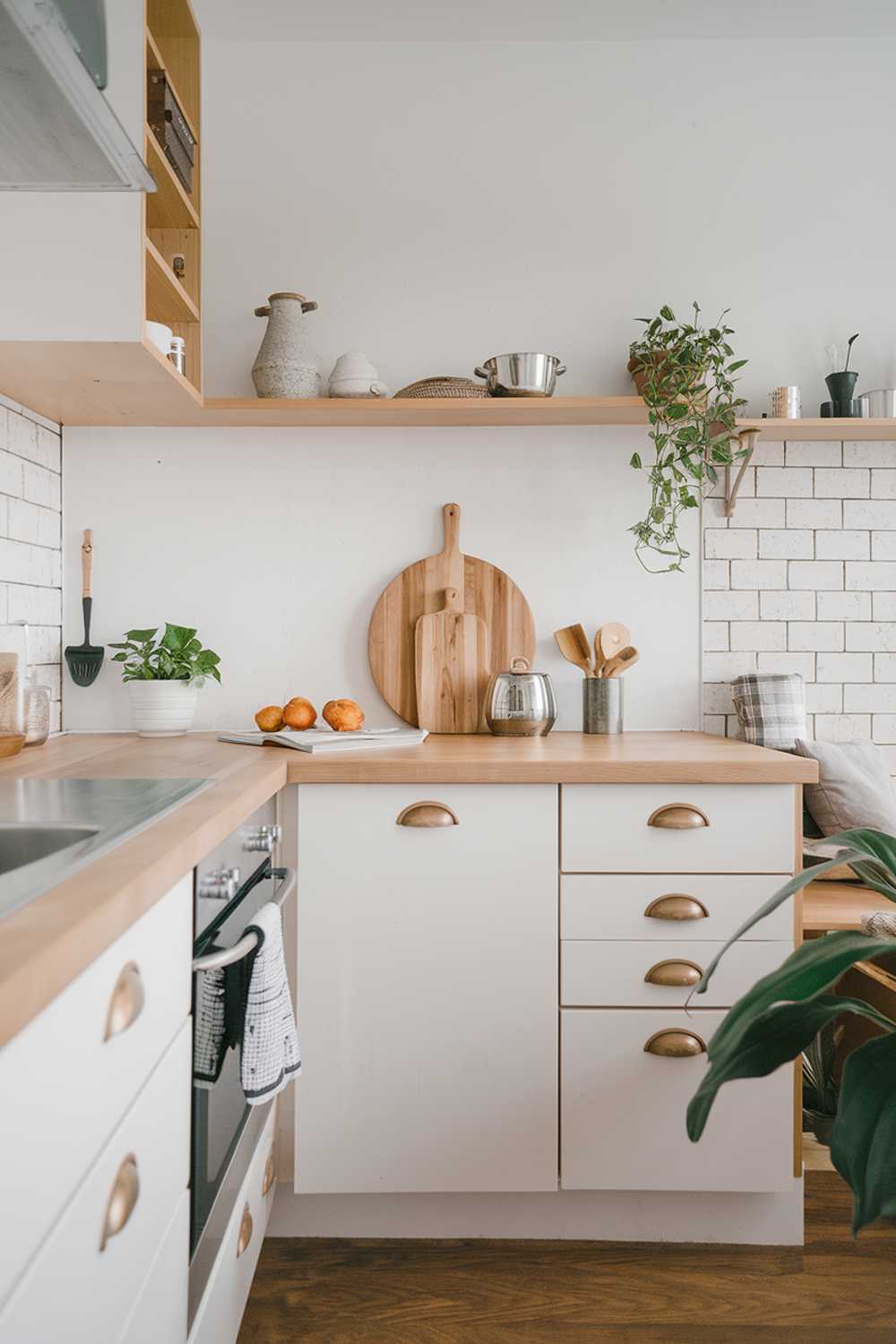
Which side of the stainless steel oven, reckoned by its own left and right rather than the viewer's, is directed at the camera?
right

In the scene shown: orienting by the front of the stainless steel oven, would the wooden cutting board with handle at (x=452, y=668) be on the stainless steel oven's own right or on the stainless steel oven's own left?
on the stainless steel oven's own left

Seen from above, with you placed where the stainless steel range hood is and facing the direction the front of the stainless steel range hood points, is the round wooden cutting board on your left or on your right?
on your left

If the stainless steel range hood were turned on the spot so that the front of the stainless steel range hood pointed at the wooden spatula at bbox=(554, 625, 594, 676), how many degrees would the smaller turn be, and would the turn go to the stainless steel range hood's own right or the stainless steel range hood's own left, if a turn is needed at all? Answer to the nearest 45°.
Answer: approximately 45° to the stainless steel range hood's own left

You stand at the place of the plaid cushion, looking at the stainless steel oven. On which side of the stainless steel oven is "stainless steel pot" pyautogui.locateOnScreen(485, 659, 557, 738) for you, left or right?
right

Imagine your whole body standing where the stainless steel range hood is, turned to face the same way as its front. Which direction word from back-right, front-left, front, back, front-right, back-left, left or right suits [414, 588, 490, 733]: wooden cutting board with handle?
front-left

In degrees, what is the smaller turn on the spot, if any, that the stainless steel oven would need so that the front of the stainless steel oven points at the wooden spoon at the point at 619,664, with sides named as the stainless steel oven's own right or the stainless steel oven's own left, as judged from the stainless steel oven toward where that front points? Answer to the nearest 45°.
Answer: approximately 45° to the stainless steel oven's own left

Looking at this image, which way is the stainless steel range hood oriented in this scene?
to the viewer's right

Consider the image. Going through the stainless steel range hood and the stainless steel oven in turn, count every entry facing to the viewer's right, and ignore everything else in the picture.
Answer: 2

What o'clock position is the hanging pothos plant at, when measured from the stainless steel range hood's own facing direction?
The hanging pothos plant is roughly at 11 o'clock from the stainless steel range hood.
